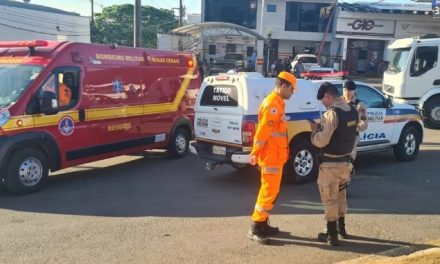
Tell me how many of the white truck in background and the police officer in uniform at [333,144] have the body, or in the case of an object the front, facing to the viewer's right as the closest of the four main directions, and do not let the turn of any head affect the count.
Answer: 0

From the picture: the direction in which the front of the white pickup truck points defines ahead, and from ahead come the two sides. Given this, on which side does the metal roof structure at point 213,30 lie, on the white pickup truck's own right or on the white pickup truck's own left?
on the white pickup truck's own left

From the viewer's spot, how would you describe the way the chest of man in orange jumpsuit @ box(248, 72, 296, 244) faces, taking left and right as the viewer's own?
facing to the right of the viewer

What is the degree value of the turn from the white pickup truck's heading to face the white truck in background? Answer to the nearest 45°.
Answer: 0° — it already faces it

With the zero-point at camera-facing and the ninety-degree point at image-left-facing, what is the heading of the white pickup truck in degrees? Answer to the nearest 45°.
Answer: approximately 225°

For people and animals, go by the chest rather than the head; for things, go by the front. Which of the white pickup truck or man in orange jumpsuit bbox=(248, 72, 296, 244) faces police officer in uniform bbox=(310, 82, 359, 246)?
the man in orange jumpsuit

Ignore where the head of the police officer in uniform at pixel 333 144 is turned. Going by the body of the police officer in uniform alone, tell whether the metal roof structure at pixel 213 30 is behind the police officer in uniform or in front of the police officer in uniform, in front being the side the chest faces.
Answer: in front

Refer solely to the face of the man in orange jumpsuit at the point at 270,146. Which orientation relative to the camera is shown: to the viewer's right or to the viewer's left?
to the viewer's right

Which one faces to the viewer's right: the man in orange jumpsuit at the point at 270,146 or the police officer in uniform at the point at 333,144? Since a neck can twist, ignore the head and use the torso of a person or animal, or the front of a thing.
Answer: the man in orange jumpsuit

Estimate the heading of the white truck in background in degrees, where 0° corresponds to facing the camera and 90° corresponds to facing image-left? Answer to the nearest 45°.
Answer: approximately 45°

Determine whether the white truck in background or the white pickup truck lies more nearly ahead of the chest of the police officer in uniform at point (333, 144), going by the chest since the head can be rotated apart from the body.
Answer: the white pickup truck

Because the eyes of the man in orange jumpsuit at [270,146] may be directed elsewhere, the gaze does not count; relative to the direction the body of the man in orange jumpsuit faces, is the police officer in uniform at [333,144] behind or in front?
in front

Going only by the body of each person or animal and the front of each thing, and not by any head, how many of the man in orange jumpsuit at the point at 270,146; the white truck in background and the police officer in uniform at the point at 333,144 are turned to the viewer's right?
1

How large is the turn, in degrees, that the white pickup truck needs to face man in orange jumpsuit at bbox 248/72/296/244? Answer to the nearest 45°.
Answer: approximately 135° to its right
